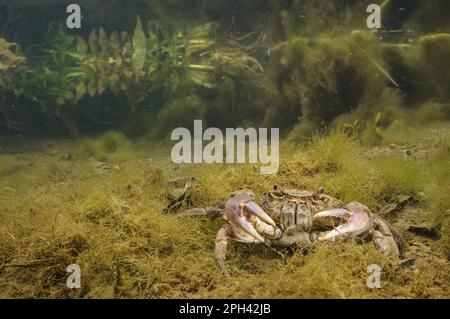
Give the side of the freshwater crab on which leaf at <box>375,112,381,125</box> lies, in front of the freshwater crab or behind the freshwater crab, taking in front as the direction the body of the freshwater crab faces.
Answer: behind

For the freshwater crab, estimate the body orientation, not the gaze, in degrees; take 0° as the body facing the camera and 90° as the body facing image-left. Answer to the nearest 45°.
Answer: approximately 0°

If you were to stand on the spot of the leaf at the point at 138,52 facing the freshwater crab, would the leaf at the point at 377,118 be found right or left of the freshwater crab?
left

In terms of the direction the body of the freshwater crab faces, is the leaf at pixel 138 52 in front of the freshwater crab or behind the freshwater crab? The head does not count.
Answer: behind

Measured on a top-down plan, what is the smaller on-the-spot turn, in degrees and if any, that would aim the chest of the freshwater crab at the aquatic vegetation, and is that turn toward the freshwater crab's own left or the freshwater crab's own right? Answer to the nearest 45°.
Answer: approximately 135° to the freshwater crab's own right
